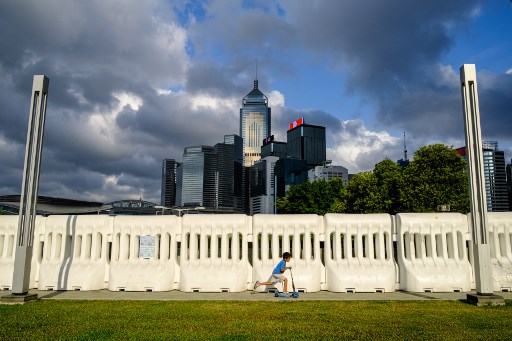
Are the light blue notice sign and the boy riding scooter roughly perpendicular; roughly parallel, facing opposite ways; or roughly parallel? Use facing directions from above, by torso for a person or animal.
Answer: roughly perpendicular

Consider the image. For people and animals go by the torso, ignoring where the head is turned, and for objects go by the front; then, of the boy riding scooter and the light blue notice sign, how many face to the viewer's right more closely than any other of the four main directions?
1

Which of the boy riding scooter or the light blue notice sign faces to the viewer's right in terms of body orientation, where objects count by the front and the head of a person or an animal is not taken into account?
the boy riding scooter

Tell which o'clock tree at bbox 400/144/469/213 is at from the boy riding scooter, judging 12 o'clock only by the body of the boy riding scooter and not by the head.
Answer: The tree is roughly at 10 o'clock from the boy riding scooter.

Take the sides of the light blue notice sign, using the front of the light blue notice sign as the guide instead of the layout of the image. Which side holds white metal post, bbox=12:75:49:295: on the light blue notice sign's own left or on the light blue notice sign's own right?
on the light blue notice sign's own right

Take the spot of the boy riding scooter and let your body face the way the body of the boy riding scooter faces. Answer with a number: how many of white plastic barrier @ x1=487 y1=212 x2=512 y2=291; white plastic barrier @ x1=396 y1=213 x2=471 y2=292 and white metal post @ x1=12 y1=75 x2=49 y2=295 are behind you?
1

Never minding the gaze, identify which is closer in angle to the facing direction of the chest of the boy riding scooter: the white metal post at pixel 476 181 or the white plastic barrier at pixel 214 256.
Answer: the white metal post

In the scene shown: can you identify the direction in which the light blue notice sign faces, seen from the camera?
facing the viewer

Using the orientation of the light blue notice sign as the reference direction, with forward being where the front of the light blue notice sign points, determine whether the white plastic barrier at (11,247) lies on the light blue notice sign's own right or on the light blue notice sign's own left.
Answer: on the light blue notice sign's own right

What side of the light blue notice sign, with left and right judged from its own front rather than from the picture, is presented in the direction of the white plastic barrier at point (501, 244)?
left

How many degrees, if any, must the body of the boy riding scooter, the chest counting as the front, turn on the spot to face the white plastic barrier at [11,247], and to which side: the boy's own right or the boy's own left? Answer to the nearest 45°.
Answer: approximately 180°

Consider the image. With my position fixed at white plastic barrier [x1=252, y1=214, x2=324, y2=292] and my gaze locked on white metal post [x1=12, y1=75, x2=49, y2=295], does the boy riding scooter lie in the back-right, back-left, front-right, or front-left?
front-left

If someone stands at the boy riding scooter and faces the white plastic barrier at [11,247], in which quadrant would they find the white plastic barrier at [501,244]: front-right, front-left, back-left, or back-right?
back-right

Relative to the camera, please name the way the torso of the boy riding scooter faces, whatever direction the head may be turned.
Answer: to the viewer's right

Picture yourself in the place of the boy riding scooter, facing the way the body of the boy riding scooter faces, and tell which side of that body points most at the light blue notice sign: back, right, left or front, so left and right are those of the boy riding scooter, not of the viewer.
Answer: back

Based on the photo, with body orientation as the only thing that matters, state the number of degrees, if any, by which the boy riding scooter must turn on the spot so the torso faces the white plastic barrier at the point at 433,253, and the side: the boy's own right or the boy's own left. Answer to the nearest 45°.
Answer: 0° — they already face it

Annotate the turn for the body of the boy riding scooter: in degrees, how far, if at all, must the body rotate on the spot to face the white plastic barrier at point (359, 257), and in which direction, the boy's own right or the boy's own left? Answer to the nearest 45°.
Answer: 0° — they already face it

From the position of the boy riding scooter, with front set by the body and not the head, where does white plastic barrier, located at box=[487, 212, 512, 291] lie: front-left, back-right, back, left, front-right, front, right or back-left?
front
